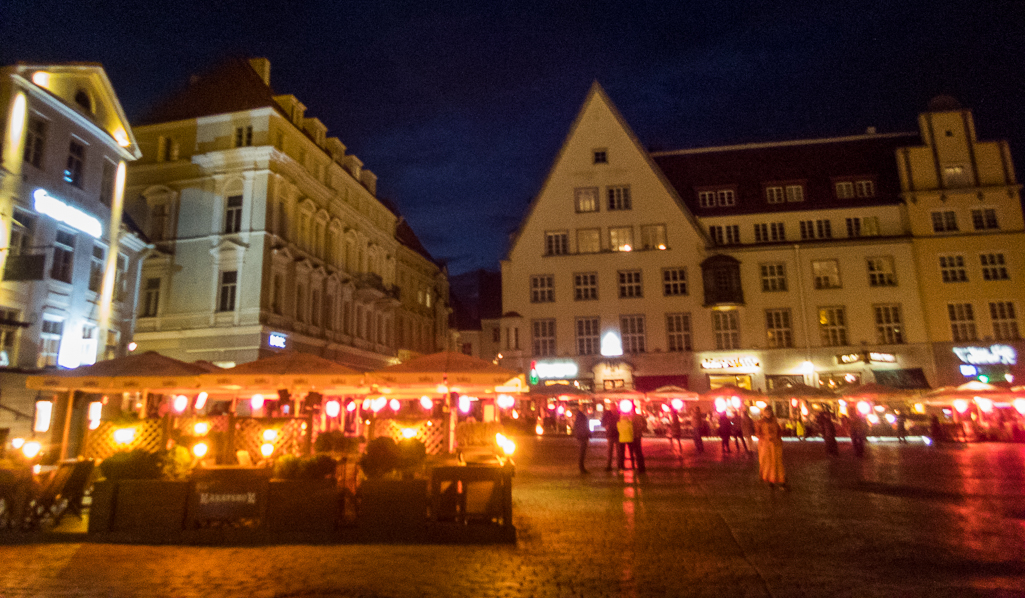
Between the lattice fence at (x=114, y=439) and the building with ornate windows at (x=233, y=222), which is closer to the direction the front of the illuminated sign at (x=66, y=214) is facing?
the lattice fence

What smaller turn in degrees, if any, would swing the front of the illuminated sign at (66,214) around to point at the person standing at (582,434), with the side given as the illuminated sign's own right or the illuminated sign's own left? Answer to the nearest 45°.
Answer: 0° — it already faces them

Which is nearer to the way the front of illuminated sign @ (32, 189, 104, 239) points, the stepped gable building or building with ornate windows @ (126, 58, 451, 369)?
the stepped gable building

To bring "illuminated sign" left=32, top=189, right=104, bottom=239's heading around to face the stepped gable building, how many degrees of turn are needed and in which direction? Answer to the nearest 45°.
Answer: approximately 45° to its left

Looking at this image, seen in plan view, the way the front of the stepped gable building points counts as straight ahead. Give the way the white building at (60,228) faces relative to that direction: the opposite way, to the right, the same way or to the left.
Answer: to the left

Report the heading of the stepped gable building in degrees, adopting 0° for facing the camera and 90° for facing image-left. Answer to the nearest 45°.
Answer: approximately 0°

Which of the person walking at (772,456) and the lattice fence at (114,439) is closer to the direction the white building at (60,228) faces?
the person walking

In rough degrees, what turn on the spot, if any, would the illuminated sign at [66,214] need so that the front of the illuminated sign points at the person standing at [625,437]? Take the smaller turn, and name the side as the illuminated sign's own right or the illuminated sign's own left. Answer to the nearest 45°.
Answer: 0° — it already faces them

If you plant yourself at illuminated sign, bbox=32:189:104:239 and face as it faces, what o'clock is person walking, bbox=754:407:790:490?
The person walking is roughly at 12 o'clock from the illuminated sign.

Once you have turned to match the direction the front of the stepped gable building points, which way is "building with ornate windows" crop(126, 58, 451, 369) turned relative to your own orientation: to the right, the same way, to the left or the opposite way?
to the left

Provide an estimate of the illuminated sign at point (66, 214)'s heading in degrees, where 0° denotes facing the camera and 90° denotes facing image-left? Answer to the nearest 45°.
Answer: approximately 315°
